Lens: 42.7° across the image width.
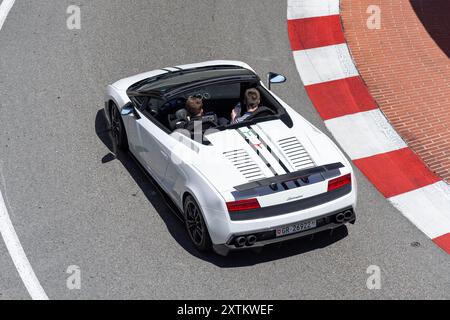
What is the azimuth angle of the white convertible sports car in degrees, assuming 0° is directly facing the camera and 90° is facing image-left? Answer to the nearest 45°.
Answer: approximately 135°
